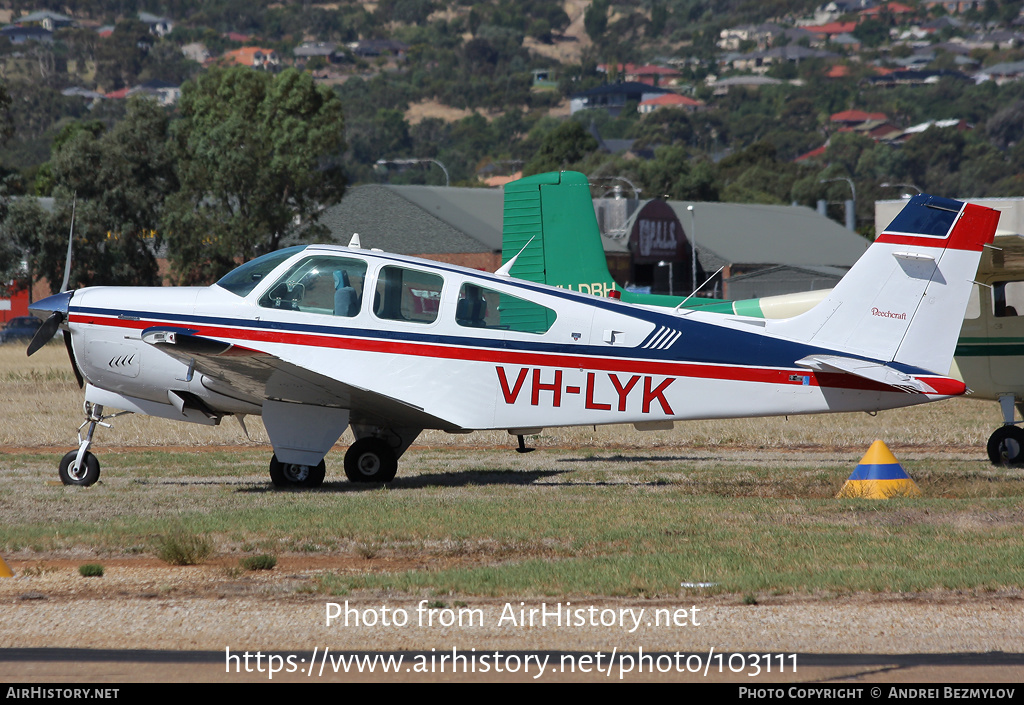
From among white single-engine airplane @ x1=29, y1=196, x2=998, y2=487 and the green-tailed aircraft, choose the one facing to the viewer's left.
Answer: the white single-engine airplane

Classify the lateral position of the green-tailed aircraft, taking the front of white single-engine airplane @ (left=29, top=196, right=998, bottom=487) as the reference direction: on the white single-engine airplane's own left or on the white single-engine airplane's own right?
on the white single-engine airplane's own right

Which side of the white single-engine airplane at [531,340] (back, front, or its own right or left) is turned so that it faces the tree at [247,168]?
right

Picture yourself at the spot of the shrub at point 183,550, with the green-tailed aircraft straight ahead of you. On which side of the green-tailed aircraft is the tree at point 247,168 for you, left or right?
left

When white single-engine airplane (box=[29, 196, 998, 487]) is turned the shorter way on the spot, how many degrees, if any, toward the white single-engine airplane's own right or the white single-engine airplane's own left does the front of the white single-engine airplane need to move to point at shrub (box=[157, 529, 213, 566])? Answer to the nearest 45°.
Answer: approximately 45° to the white single-engine airplane's own left

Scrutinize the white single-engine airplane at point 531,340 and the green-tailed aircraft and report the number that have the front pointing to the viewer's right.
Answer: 1

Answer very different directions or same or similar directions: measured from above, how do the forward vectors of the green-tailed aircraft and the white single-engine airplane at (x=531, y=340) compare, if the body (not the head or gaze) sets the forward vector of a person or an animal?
very different directions

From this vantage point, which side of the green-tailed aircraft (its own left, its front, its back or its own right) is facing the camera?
right

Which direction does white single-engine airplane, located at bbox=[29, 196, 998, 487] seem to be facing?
to the viewer's left

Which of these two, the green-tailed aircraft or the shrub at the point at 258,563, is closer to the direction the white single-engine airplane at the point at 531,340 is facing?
the shrub

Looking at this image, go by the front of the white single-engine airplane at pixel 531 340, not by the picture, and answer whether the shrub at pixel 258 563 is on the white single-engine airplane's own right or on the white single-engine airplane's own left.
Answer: on the white single-engine airplane's own left

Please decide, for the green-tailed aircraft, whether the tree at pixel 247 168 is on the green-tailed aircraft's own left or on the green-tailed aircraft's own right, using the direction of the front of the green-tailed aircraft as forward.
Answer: on the green-tailed aircraft's own left
